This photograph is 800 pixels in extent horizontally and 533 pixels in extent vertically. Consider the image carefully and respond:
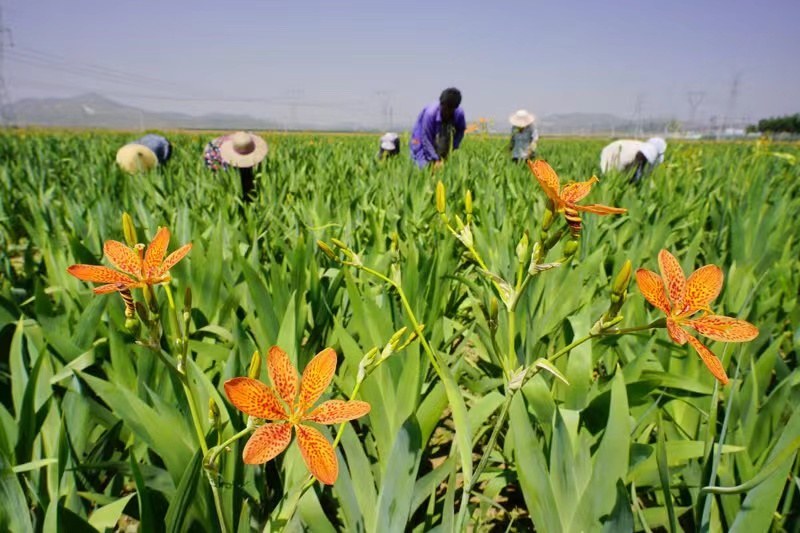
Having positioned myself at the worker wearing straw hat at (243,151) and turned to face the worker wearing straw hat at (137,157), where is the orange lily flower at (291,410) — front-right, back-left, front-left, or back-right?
back-left

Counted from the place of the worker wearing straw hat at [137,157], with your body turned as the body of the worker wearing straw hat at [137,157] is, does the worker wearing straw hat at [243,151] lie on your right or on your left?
on your left

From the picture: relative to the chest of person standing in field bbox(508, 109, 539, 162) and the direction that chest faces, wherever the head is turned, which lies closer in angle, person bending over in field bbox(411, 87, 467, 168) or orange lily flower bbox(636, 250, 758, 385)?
the orange lily flower

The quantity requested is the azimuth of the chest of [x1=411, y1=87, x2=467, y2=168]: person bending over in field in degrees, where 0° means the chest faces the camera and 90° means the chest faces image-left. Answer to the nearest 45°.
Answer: approximately 315°

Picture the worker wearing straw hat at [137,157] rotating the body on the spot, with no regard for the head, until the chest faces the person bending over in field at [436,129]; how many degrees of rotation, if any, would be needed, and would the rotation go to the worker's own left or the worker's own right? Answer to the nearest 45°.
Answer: approximately 135° to the worker's own left

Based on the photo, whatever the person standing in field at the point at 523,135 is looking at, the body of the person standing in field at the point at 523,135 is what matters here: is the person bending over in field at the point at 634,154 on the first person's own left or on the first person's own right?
on the first person's own left

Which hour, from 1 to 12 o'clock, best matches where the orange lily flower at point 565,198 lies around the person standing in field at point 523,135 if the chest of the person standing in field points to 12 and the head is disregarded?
The orange lily flower is roughly at 12 o'clock from the person standing in field.

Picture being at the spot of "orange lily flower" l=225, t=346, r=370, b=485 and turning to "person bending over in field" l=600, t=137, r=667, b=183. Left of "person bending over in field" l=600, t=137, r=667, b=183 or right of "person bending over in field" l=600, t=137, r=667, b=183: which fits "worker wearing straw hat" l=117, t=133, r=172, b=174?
left

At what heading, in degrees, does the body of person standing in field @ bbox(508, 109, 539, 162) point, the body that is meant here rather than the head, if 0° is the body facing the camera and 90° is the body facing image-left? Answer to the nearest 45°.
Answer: approximately 0°
